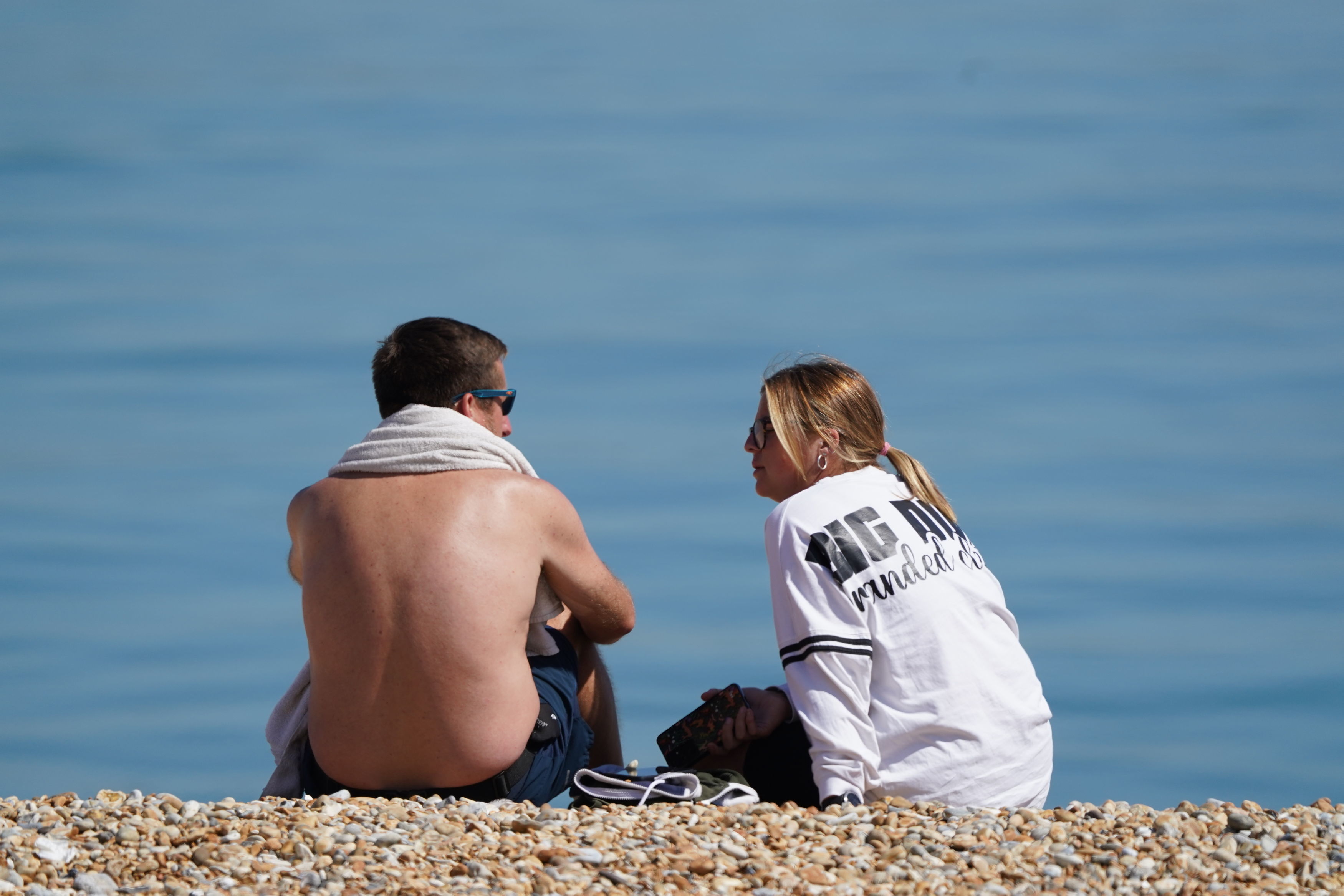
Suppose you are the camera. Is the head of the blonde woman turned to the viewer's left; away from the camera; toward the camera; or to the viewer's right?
to the viewer's left

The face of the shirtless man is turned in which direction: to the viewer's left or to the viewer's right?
to the viewer's right

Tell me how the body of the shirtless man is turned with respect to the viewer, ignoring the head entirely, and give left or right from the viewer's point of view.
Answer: facing away from the viewer and to the right of the viewer

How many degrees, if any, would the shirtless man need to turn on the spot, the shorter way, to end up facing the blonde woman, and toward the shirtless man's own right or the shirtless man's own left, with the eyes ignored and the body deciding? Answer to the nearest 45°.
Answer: approximately 45° to the shirtless man's own right

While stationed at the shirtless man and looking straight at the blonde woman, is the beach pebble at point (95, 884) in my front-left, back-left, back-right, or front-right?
back-right

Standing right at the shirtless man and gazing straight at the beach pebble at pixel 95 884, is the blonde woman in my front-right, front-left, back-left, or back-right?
back-left

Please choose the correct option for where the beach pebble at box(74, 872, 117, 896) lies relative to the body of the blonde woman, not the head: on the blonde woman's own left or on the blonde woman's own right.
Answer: on the blonde woman's own left

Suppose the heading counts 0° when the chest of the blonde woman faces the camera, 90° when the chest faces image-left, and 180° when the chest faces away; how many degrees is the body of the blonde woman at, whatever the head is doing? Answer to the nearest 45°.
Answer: approximately 135°
